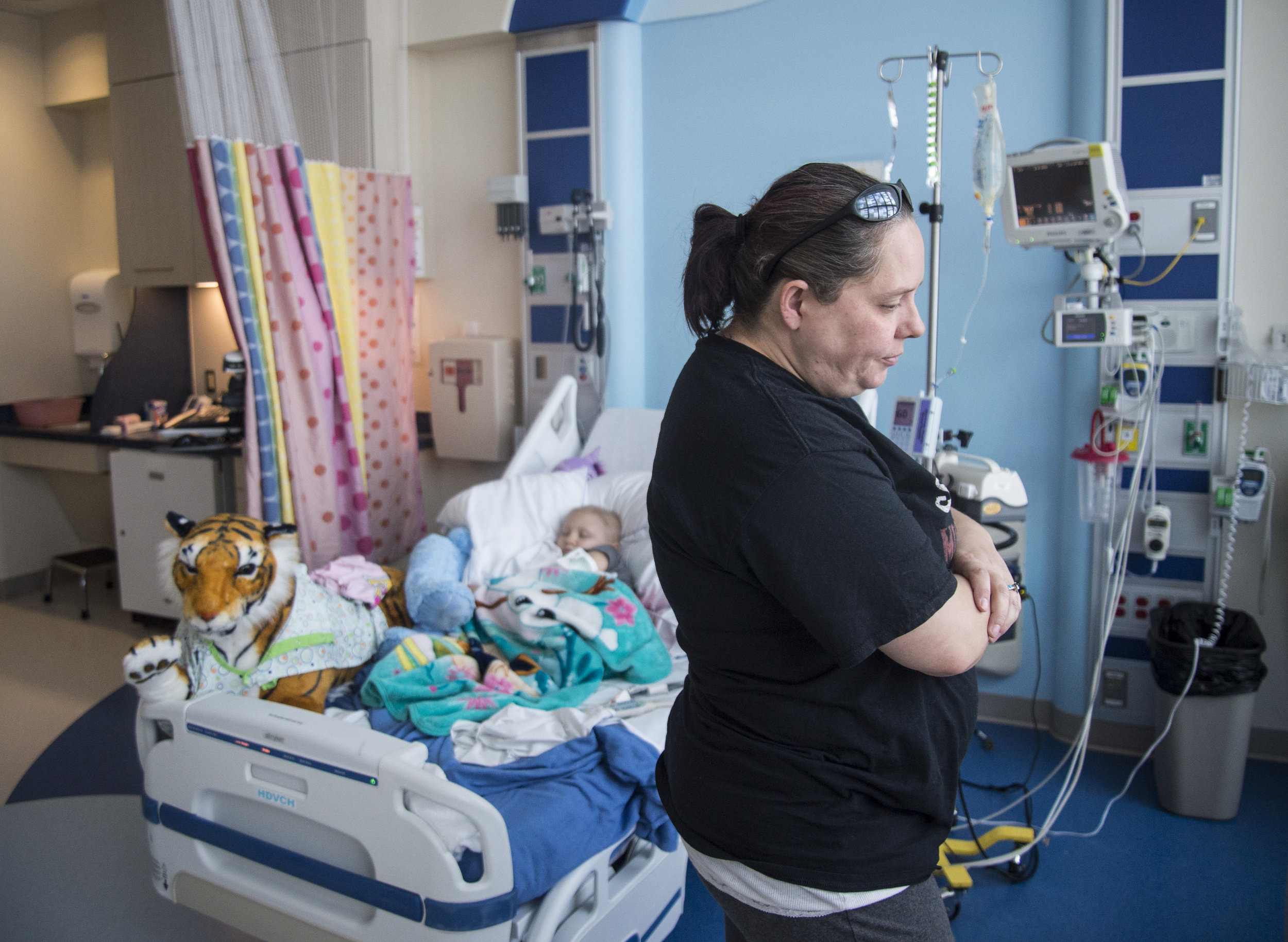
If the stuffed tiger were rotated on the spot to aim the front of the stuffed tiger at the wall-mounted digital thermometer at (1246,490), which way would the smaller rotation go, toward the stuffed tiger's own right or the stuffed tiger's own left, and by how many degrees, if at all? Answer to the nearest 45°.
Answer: approximately 135° to the stuffed tiger's own left

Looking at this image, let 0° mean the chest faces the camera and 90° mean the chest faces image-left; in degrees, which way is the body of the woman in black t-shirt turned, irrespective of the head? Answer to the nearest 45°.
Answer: approximately 270°

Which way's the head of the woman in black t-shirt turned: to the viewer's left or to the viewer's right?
to the viewer's right

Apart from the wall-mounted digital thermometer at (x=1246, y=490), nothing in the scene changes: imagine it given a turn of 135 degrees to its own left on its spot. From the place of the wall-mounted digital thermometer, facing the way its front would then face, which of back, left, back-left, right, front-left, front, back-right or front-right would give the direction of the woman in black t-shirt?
back-right

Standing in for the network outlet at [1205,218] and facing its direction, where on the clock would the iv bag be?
The iv bag is roughly at 1 o'clock from the network outlet.

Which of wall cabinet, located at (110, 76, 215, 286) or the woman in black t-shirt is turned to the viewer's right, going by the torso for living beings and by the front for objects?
the woman in black t-shirt
